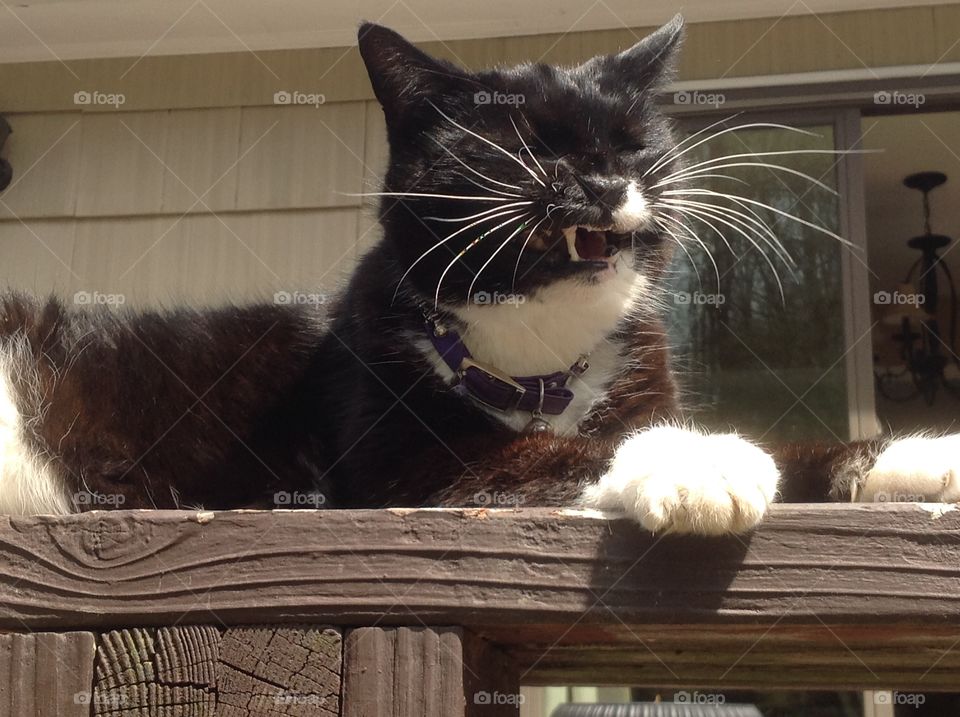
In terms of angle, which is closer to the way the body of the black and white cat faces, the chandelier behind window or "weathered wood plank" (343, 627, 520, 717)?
the weathered wood plank

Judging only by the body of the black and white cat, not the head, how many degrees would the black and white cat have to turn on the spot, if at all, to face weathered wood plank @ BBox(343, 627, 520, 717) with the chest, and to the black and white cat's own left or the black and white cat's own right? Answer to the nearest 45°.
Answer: approximately 45° to the black and white cat's own right

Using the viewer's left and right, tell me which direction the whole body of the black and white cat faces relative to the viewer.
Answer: facing the viewer and to the right of the viewer

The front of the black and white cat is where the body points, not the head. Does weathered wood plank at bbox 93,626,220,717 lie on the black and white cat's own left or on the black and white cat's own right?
on the black and white cat's own right

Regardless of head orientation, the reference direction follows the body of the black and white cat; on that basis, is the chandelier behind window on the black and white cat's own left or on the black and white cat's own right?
on the black and white cat's own left
